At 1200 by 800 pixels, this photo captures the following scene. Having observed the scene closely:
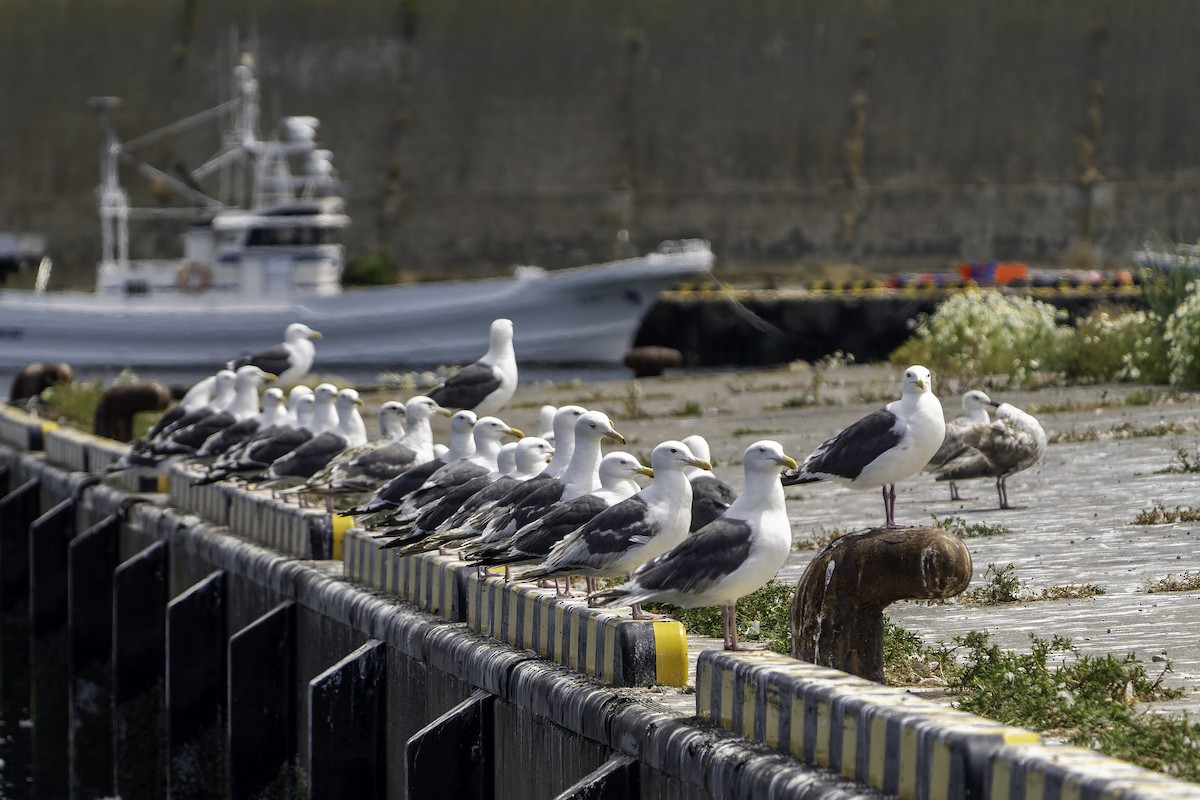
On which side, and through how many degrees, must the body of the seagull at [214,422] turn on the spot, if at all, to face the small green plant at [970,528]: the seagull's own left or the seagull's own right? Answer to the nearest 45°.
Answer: approximately 45° to the seagull's own right

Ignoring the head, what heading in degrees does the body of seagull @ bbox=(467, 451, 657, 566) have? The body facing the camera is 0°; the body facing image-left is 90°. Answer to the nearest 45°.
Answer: approximately 270°

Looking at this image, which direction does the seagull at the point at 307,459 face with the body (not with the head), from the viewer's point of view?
to the viewer's right

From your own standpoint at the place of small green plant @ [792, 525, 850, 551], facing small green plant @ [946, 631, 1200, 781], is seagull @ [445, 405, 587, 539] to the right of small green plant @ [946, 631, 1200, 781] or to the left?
right

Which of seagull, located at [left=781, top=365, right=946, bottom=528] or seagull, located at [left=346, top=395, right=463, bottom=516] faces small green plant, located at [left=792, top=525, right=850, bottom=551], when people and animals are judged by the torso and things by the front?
seagull, located at [left=346, top=395, right=463, bottom=516]

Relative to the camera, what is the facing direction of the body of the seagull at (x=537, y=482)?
to the viewer's right

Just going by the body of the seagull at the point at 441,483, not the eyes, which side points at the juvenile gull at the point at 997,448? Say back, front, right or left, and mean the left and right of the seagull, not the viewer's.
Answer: front
